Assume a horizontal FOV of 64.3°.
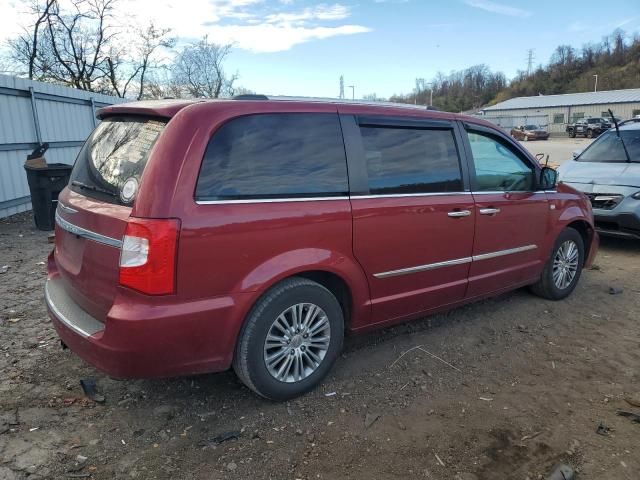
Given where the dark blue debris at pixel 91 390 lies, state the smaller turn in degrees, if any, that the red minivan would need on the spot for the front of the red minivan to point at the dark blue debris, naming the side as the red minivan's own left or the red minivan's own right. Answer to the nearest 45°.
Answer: approximately 135° to the red minivan's own left

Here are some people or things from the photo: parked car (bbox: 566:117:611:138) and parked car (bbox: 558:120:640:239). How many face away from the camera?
0

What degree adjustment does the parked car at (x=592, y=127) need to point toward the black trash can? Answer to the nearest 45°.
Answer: approximately 45° to its left

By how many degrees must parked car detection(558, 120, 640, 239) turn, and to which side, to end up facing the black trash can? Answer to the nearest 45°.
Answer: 0° — it already faces it

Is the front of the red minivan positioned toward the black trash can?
no

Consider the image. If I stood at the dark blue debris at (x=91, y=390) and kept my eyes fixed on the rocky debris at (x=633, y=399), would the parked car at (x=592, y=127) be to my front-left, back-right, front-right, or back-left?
front-left

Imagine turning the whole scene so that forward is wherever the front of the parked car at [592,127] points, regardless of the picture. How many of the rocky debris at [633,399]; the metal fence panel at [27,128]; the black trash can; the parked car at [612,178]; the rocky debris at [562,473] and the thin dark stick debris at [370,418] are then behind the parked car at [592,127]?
0

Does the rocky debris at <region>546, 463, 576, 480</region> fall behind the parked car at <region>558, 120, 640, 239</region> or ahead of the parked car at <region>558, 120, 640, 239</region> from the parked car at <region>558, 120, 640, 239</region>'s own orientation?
ahead

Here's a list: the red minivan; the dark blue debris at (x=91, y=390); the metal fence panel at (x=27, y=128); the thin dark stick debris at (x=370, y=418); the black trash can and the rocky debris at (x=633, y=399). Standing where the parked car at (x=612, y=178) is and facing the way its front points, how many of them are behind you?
0

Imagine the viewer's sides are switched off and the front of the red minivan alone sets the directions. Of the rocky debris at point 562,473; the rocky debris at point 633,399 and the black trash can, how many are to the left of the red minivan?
1

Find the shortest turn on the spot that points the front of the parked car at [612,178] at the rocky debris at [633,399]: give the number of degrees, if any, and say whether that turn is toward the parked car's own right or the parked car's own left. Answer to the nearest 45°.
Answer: approximately 45° to the parked car's own left

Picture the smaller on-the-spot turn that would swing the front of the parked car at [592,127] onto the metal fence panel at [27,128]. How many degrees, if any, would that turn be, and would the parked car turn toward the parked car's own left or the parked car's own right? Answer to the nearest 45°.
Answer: approximately 45° to the parked car's own left

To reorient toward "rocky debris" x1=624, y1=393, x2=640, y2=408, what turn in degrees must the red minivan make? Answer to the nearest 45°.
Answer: approximately 45° to its right

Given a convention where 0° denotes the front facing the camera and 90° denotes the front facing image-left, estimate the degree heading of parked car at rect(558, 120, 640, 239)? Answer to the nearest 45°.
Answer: approximately 45°

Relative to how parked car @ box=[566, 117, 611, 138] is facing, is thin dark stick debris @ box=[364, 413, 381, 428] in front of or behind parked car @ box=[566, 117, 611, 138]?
in front

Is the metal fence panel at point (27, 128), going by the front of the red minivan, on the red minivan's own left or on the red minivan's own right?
on the red minivan's own left

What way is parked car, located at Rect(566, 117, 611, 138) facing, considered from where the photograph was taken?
facing the viewer and to the left of the viewer

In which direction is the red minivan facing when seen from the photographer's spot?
facing away from the viewer and to the right of the viewer

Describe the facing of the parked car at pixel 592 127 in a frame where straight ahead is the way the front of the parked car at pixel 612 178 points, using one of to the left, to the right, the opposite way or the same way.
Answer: the same way
